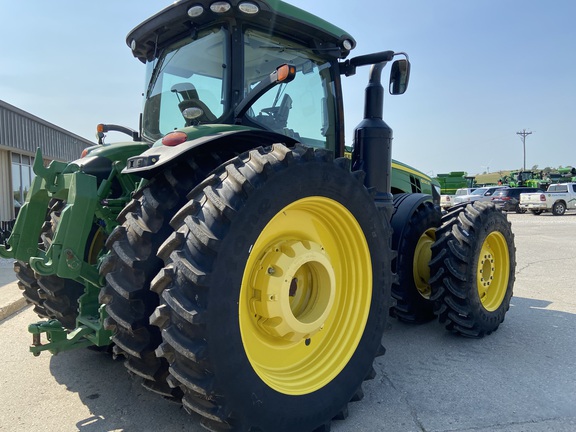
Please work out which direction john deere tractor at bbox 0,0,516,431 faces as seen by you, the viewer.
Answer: facing away from the viewer and to the right of the viewer

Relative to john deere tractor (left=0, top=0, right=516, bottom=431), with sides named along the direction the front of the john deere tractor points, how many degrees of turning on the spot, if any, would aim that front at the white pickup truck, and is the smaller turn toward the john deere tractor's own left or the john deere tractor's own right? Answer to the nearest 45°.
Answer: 0° — it already faces it
